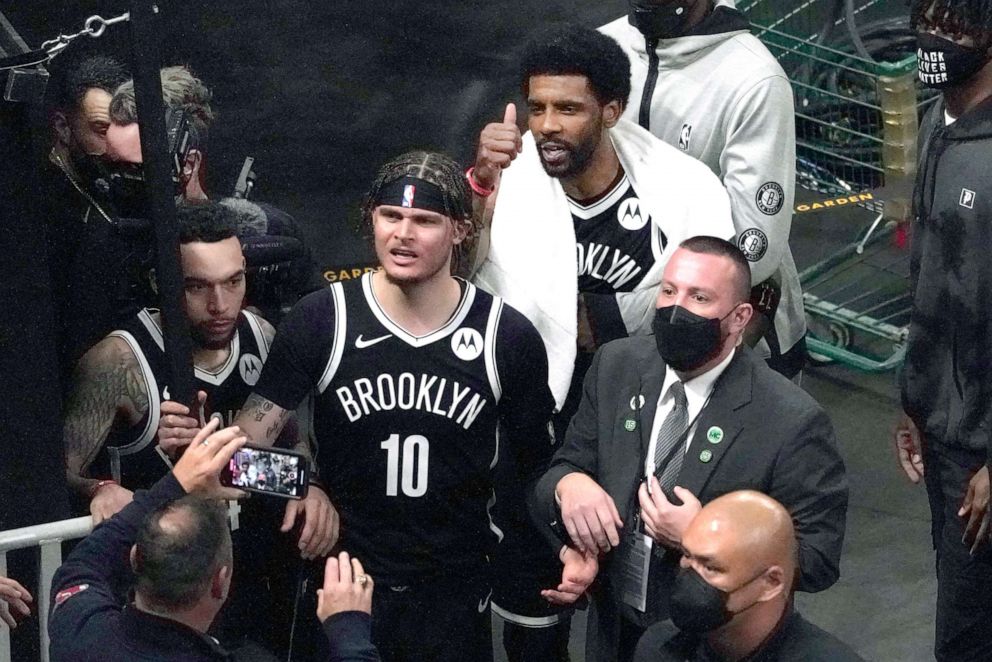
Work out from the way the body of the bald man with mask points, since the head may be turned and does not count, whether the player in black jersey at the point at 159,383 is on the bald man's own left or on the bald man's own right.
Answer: on the bald man's own right

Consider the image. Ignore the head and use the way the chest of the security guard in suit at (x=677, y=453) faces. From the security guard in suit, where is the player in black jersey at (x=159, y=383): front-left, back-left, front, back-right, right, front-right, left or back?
front-right

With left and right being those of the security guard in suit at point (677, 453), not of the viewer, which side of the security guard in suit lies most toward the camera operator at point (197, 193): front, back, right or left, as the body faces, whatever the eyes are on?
right

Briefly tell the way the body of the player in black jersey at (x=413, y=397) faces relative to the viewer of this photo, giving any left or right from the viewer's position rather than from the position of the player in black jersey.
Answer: facing the viewer

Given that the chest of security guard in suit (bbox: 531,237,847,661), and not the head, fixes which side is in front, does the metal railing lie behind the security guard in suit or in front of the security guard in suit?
in front

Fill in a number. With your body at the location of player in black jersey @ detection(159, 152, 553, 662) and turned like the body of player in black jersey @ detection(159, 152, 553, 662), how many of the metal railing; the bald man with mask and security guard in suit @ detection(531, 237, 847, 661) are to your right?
1

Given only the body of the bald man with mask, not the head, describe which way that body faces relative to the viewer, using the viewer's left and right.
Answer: facing the viewer and to the left of the viewer

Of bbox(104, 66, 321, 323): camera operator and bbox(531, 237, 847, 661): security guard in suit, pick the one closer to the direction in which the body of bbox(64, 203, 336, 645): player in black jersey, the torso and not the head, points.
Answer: the security guard in suit

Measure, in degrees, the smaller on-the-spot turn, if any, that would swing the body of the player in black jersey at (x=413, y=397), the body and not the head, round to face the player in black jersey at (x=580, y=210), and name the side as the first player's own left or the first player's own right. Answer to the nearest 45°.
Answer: approximately 135° to the first player's own left

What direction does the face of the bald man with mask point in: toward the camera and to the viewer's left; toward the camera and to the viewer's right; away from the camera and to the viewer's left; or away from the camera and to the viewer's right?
toward the camera and to the viewer's left

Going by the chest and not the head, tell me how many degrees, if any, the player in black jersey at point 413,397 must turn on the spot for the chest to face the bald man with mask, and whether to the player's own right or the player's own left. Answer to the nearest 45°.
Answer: approximately 45° to the player's own left
